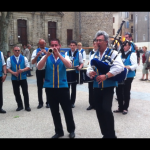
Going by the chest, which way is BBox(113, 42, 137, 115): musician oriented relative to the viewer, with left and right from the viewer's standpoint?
facing the viewer and to the left of the viewer

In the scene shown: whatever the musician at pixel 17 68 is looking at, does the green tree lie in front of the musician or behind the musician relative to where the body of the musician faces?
behind

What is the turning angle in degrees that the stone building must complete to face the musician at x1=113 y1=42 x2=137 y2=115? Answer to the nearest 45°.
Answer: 0° — it already faces them

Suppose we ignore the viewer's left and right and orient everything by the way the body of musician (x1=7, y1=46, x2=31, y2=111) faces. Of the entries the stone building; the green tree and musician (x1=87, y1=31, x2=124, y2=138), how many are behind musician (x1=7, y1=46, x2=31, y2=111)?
2

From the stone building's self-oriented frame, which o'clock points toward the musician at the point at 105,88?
The musician is roughly at 12 o'clock from the stone building.

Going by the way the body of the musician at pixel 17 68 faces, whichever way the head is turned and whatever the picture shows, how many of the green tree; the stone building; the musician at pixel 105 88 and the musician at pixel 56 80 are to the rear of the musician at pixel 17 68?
2

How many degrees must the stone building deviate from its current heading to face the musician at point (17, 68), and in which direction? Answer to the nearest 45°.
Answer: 0° — it already faces them

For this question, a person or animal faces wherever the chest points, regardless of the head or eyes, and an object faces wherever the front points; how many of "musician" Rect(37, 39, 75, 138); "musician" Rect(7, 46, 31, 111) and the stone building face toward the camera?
3

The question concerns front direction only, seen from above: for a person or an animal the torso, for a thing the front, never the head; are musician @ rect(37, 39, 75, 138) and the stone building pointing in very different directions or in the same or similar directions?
same or similar directions

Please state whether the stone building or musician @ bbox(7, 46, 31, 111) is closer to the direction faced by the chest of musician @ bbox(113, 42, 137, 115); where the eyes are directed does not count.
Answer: the musician

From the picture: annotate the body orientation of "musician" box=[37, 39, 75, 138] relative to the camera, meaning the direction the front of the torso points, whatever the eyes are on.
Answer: toward the camera

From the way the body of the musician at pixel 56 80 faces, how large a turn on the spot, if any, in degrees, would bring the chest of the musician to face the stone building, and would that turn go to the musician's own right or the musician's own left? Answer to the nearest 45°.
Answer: approximately 180°

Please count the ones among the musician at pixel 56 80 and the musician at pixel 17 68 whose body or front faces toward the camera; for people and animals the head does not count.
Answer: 2
